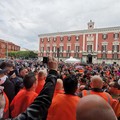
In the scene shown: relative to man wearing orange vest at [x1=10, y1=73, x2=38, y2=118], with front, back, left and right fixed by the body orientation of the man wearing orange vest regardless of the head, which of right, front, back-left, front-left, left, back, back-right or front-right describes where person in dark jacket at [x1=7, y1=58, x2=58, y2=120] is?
back-right

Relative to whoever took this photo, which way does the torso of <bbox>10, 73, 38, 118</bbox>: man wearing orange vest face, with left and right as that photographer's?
facing away from the viewer and to the right of the viewer

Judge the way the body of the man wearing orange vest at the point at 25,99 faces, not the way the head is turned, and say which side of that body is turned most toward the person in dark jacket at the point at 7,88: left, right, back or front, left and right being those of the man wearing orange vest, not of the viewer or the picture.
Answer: left

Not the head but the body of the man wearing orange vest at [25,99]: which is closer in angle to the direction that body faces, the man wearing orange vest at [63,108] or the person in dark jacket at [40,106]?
the man wearing orange vest

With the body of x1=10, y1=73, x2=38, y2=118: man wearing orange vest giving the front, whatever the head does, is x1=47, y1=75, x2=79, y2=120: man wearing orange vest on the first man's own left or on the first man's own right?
on the first man's own right
